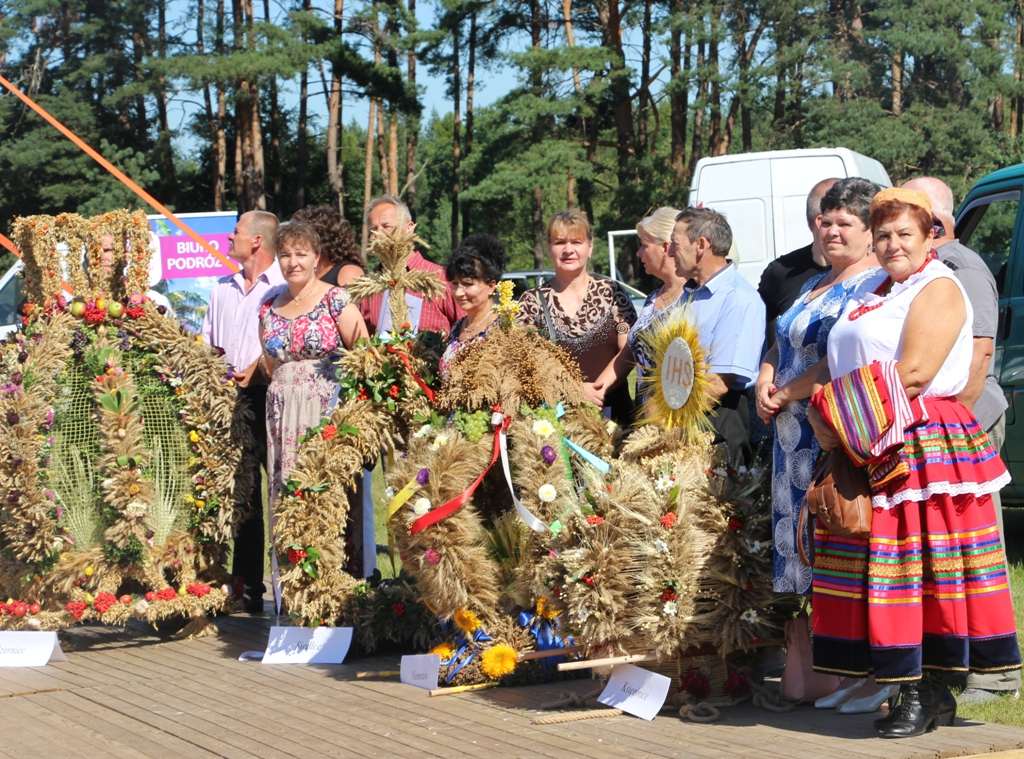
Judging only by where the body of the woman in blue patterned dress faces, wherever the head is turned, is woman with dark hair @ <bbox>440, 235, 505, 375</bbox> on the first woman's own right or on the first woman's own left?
on the first woman's own right

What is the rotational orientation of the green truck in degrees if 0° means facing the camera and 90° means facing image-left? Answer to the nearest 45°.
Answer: approximately 90°

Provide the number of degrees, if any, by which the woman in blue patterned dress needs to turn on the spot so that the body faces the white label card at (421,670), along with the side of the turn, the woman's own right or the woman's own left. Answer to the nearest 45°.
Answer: approximately 45° to the woman's own right

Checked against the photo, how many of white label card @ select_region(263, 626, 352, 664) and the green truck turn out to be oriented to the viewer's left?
1

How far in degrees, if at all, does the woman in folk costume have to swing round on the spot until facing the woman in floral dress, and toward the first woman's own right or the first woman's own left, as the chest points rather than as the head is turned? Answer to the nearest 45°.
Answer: approximately 90° to the first woman's own right

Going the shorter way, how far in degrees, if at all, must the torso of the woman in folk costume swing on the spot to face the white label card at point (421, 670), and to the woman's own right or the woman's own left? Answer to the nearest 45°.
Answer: approximately 45° to the woman's own right

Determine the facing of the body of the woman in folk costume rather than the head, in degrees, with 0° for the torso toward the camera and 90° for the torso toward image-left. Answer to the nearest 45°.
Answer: approximately 45°

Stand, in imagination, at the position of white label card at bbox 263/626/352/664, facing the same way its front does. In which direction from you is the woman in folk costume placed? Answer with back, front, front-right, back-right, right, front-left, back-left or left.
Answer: front-left
